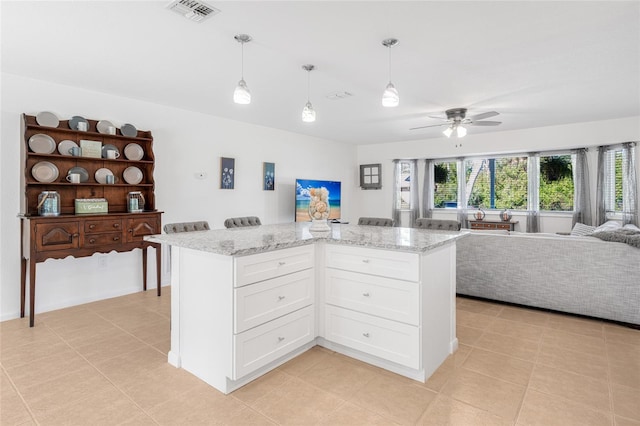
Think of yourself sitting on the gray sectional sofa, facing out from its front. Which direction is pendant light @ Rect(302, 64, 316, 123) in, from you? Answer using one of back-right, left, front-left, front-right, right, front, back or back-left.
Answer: back-left

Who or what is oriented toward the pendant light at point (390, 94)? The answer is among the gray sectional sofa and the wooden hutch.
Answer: the wooden hutch

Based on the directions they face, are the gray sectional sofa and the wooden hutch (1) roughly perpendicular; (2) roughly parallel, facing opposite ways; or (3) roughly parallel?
roughly perpendicular

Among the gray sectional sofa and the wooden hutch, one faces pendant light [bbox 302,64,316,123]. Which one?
the wooden hutch

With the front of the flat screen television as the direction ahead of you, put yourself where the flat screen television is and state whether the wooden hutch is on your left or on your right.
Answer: on your right

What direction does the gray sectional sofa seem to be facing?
away from the camera

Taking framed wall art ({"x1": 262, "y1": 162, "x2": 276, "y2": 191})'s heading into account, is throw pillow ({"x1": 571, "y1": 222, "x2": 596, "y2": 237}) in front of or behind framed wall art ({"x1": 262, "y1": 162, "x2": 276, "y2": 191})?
in front

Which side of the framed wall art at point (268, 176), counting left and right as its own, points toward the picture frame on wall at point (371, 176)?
left

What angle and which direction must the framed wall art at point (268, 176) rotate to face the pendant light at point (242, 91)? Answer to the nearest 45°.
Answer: approximately 45° to its right

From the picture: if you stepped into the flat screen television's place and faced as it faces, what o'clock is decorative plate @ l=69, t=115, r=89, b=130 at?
The decorative plate is roughly at 3 o'clock from the flat screen television.

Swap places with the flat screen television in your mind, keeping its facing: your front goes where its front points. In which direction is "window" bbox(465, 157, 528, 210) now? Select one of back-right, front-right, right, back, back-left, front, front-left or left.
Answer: front-left

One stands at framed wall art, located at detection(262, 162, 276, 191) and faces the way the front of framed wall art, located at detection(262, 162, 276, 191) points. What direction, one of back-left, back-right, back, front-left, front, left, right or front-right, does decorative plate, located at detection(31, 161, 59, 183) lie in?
right

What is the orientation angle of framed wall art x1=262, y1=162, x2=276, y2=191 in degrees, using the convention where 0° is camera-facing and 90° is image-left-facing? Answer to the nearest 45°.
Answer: approximately 315°

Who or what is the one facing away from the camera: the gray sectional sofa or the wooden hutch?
the gray sectional sofa
